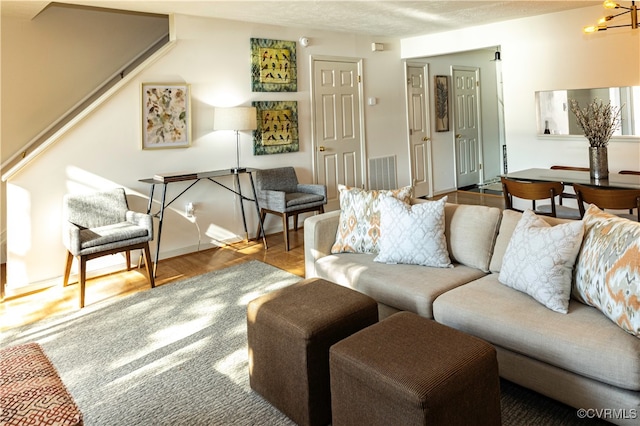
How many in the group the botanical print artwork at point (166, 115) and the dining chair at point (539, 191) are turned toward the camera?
1

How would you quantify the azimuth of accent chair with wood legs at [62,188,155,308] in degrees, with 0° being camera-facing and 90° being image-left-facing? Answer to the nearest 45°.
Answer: approximately 315°

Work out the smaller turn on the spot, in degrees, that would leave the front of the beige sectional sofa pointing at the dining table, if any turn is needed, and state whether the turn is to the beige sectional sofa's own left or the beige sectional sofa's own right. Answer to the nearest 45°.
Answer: approximately 135° to the beige sectional sofa's own right

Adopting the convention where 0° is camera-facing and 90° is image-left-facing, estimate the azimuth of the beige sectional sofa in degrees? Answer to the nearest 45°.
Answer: approximately 45°

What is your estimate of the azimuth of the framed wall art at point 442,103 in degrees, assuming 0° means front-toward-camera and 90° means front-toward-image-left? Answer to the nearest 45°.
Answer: approximately 315°
